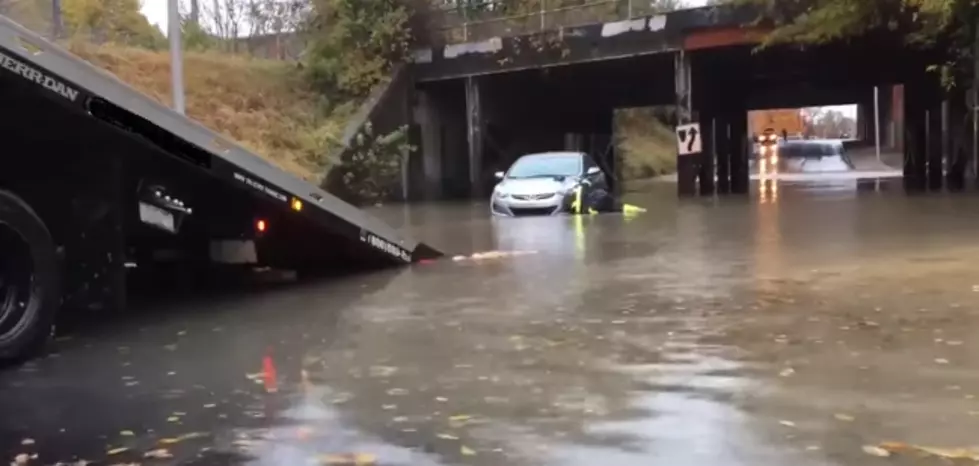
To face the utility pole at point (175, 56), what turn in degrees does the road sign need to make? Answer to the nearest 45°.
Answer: approximately 45° to its right

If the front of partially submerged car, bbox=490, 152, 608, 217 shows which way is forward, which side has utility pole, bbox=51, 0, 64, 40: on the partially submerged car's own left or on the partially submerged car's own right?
on the partially submerged car's own right

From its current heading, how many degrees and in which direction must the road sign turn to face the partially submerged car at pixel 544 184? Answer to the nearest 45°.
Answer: approximately 45° to its right

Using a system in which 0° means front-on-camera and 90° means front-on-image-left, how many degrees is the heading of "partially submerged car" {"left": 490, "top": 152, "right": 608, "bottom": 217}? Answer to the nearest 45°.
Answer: approximately 45°

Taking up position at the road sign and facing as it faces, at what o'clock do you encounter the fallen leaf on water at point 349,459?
The fallen leaf on water is roughly at 12 o'clock from the road sign.

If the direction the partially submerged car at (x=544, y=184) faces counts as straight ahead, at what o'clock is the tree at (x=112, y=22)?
The tree is roughly at 3 o'clock from the partially submerged car.

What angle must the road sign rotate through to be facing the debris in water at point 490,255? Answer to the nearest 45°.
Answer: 0° — it already faces it

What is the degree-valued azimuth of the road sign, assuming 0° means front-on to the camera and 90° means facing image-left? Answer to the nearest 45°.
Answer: approximately 0°

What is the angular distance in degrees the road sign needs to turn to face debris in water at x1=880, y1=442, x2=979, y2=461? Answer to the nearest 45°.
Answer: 0° — it already faces it

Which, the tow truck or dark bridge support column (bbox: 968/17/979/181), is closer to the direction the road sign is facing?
the tow truck
